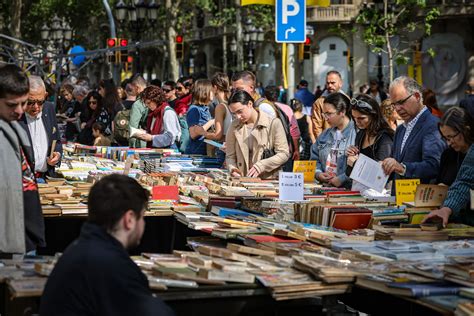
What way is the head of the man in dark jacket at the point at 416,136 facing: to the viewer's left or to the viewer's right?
to the viewer's left

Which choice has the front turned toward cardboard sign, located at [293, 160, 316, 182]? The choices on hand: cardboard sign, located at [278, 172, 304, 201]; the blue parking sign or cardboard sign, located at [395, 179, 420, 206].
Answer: the blue parking sign

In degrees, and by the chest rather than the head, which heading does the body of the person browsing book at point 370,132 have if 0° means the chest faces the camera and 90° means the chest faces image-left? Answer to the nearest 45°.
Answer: approximately 45°

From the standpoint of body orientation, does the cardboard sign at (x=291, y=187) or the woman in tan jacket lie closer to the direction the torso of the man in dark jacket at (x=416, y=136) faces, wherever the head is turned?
the cardboard sign

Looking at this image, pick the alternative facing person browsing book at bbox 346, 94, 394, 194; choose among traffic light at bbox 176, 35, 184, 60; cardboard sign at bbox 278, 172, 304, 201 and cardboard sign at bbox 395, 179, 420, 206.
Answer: the traffic light

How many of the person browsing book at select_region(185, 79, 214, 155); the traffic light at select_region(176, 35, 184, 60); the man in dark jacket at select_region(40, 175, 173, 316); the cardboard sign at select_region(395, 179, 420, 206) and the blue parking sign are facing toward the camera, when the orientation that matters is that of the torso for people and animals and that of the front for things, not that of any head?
3

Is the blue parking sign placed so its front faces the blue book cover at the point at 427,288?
yes

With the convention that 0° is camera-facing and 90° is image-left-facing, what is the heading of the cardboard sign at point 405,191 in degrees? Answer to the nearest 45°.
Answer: approximately 0°

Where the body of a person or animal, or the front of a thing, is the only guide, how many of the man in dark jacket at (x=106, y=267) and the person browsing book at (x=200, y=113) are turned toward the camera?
0

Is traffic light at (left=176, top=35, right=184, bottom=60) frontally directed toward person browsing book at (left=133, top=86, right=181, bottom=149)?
yes
